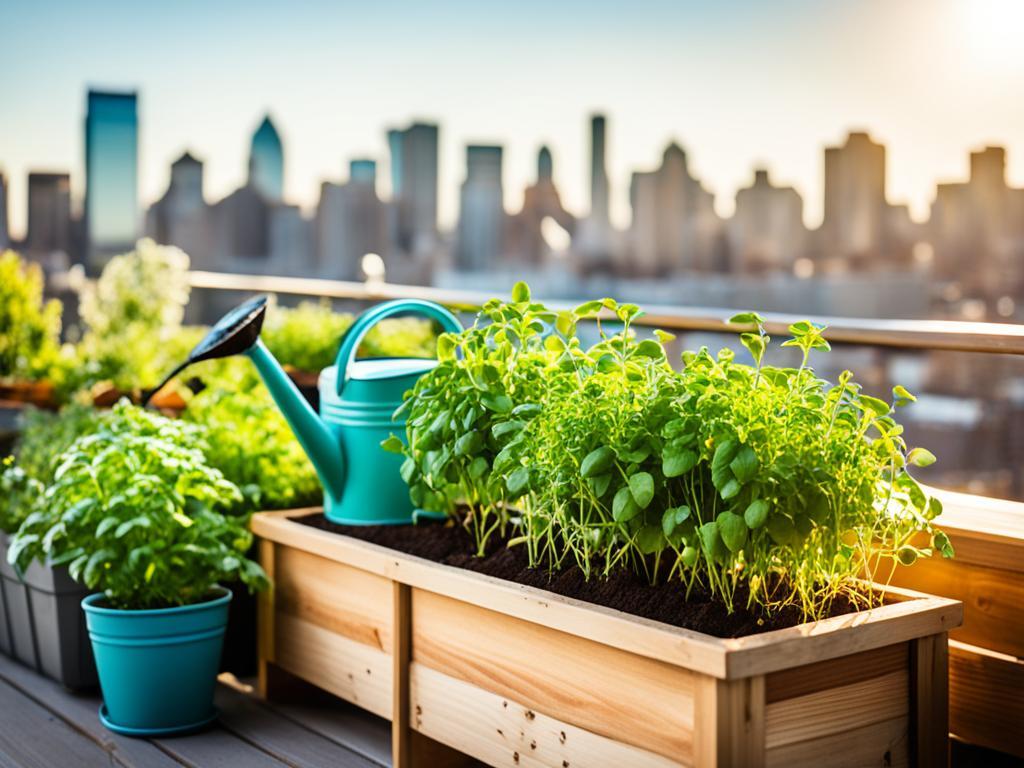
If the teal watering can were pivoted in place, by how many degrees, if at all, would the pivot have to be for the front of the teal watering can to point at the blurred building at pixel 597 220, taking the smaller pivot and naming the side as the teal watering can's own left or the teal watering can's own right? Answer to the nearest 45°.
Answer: approximately 90° to the teal watering can's own right

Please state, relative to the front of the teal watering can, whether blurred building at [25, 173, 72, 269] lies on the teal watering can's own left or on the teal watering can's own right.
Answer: on the teal watering can's own right

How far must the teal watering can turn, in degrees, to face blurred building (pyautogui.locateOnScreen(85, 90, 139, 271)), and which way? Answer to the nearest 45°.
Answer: approximately 90° to its right

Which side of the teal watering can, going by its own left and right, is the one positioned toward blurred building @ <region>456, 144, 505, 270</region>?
right

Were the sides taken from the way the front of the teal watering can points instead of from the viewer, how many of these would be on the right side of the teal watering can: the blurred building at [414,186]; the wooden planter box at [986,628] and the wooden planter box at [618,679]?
1

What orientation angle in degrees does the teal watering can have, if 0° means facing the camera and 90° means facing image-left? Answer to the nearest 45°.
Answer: approximately 90°

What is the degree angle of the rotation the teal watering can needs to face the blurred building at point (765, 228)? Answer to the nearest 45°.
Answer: approximately 135° to its right

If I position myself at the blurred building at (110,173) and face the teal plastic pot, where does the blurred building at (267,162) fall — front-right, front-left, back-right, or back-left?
back-left

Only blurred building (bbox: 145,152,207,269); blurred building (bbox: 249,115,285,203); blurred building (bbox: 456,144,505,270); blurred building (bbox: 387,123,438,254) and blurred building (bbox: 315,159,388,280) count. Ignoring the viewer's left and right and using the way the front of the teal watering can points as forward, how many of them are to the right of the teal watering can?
5

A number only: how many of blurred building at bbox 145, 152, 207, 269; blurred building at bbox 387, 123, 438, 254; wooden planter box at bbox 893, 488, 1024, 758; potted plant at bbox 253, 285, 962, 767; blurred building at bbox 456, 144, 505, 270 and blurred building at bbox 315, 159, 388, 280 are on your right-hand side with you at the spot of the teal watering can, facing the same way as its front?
4

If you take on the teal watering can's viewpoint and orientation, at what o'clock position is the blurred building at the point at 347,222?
The blurred building is roughly at 3 o'clock from the teal watering can.
